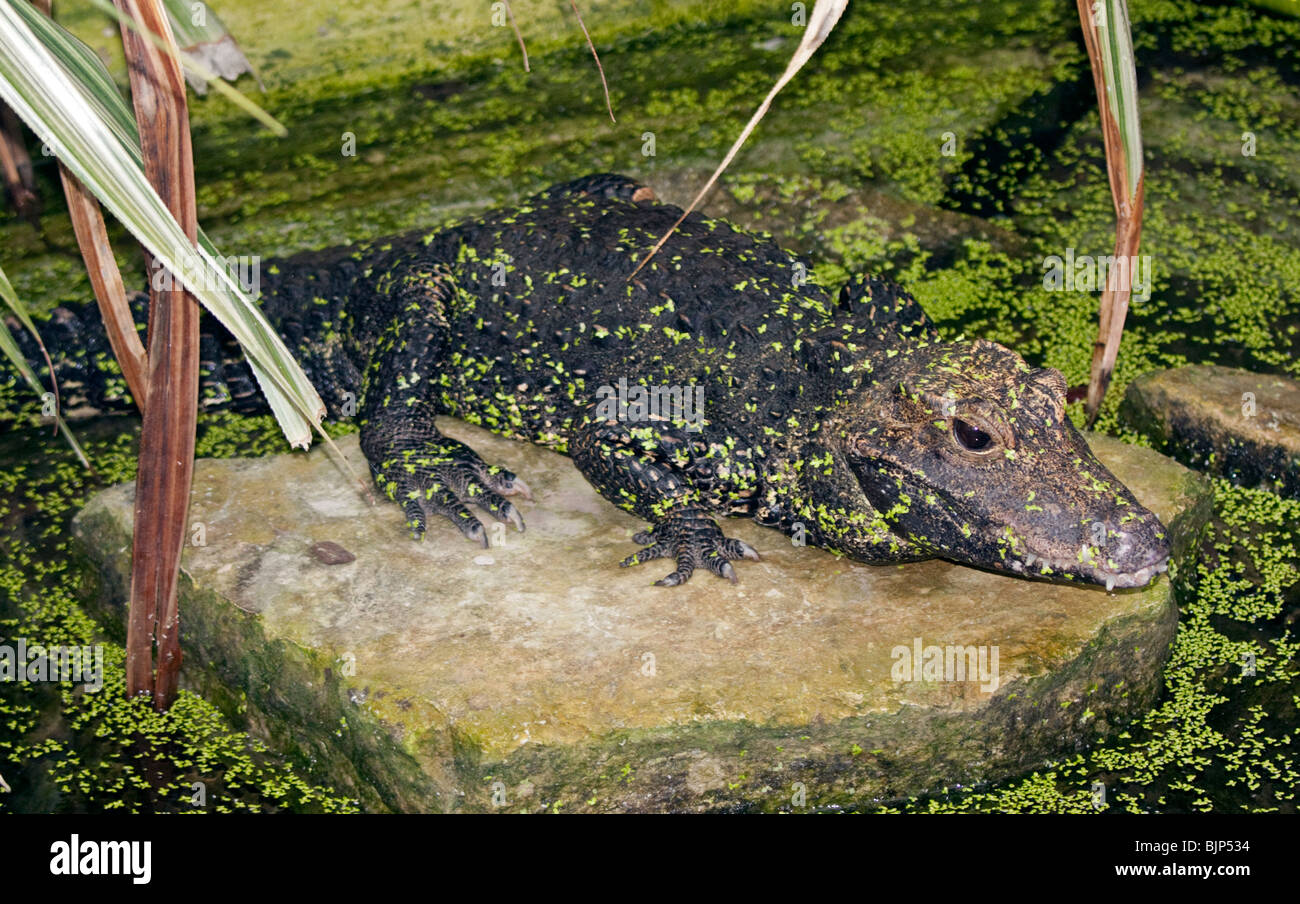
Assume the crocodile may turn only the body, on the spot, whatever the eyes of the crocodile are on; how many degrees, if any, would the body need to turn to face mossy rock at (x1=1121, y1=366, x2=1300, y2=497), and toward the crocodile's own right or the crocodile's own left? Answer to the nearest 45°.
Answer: approximately 45° to the crocodile's own left

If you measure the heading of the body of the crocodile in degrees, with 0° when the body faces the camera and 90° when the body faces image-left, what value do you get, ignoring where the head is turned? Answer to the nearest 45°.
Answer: approximately 315°
